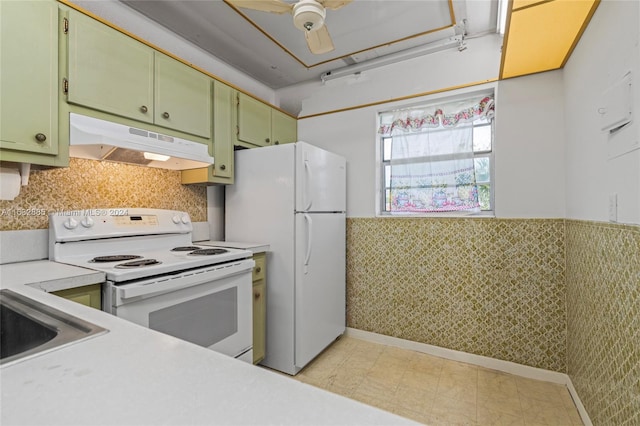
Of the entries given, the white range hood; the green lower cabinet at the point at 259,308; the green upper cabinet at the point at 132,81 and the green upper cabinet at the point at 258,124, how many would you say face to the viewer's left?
0

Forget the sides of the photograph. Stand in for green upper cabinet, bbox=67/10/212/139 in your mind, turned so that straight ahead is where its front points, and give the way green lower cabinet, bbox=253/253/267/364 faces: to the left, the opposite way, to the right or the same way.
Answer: the same way

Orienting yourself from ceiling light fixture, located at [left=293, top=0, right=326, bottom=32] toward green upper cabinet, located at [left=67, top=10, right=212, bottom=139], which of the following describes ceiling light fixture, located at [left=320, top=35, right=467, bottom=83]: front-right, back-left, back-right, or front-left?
back-right

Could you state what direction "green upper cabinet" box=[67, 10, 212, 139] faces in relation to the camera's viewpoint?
facing the viewer and to the right of the viewer

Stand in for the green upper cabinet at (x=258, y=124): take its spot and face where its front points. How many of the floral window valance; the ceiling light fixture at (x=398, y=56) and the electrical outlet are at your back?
0

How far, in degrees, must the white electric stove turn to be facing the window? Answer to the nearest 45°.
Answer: approximately 45° to its left

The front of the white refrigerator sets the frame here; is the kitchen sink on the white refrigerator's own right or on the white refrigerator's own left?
on the white refrigerator's own right

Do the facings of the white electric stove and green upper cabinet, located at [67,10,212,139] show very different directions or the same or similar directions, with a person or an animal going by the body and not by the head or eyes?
same or similar directions

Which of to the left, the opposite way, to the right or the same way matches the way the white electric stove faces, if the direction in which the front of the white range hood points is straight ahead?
the same way

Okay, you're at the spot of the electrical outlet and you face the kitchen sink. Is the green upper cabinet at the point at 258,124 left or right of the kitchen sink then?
right

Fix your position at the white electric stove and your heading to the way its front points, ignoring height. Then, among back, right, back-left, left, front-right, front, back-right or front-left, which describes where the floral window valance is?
front-left

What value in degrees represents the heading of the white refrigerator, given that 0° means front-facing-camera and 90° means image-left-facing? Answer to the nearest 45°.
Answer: approximately 315°

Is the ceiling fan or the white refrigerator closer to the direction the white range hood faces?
the ceiling fan

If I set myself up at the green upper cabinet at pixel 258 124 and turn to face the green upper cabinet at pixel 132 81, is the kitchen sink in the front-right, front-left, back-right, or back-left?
front-left

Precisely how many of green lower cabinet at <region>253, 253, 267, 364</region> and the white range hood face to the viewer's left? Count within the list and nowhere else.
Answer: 0

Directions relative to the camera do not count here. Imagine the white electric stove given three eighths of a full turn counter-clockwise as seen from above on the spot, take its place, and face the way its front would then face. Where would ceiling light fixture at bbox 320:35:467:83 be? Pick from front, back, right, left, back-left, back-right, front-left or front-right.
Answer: right
